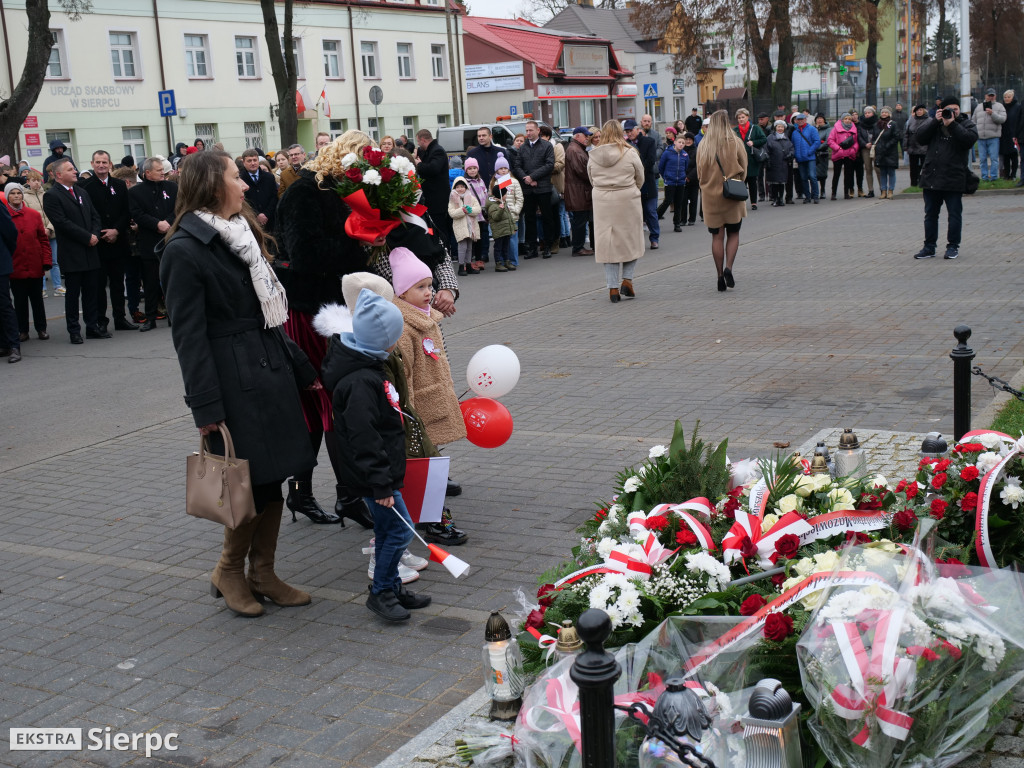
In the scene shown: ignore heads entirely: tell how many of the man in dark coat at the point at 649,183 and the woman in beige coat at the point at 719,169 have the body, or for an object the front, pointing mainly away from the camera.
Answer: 1

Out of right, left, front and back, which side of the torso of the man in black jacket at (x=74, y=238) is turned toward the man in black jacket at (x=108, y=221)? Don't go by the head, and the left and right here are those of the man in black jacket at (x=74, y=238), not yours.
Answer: left

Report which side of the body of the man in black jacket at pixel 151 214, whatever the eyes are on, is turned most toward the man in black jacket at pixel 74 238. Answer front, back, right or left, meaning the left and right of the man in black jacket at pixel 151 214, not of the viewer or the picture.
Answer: right

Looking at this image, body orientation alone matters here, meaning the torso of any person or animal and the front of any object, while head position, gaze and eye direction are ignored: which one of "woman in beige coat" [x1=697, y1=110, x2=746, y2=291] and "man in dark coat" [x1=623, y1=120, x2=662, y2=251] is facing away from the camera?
the woman in beige coat

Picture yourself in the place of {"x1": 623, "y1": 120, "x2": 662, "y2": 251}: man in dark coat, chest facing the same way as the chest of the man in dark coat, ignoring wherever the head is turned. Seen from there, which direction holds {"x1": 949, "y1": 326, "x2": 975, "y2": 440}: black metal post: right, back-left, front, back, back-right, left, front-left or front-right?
front-left

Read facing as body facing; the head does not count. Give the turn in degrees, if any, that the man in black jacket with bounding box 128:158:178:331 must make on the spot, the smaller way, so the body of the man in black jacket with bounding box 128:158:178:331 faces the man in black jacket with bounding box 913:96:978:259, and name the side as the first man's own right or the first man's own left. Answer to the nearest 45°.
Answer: approximately 45° to the first man's own left

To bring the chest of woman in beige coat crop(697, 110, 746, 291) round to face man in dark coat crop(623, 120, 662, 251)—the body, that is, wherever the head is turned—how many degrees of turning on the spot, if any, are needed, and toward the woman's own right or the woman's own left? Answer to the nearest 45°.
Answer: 0° — they already face them

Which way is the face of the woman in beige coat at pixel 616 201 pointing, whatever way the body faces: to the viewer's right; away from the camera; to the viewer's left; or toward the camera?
away from the camera

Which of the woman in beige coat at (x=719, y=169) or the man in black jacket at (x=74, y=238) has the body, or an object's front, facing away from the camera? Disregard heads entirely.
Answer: the woman in beige coat

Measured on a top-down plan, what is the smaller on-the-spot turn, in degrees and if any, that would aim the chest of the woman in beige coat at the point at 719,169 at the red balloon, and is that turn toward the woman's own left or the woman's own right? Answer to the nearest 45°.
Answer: approximately 180°

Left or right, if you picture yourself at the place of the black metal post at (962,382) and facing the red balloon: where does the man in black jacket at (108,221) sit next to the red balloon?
right

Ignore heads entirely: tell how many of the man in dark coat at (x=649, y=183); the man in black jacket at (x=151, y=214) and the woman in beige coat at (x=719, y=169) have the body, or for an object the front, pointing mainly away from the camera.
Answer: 1

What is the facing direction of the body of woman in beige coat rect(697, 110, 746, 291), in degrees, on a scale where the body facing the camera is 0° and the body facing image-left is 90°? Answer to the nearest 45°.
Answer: approximately 180°
